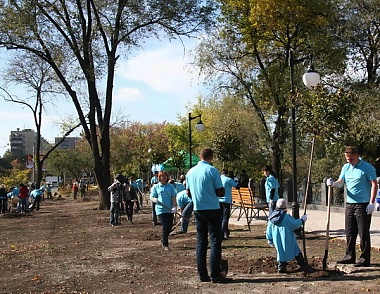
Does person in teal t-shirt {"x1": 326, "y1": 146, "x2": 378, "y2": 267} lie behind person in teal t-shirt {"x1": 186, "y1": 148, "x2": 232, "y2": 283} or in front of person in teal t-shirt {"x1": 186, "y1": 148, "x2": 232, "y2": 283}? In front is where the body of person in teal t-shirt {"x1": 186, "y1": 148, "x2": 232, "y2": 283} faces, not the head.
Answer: in front

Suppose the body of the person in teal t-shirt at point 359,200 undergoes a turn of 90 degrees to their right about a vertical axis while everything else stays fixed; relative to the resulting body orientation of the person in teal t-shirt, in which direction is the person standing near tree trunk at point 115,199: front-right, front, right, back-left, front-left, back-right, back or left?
front

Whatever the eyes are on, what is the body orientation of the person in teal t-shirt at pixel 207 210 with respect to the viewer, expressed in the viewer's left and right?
facing away from the viewer and to the right of the viewer

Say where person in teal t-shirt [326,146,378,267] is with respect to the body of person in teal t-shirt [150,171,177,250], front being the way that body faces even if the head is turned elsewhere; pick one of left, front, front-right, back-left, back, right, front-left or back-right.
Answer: front-left

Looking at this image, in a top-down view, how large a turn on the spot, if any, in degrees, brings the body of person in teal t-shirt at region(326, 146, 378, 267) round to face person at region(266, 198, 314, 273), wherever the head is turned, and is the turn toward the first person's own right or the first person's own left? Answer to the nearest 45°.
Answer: approximately 45° to the first person's own right

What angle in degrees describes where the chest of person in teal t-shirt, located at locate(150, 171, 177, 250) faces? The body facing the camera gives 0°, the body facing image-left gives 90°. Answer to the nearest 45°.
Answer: approximately 0°

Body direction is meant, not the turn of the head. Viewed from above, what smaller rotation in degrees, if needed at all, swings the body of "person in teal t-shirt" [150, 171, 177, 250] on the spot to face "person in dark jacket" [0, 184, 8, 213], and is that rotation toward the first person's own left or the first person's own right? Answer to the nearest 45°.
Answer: approximately 135° to the first person's own right

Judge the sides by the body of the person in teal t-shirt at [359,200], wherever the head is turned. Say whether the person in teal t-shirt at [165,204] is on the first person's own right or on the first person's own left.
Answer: on the first person's own right

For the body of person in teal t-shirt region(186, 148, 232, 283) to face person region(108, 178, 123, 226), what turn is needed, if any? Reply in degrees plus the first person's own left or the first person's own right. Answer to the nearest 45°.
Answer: approximately 45° to the first person's own left
